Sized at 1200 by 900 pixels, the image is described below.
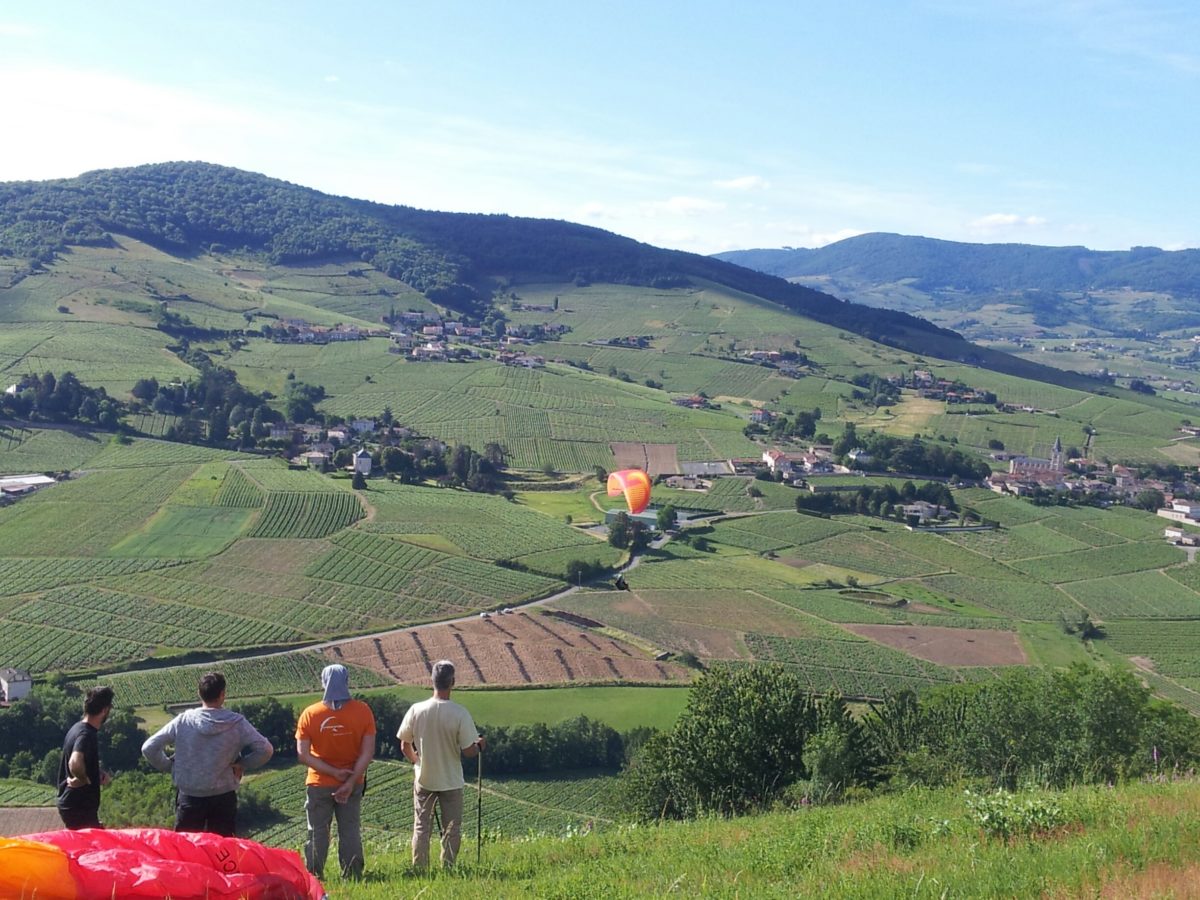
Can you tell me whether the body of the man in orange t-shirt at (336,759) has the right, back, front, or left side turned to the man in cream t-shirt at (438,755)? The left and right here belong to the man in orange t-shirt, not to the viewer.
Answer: right

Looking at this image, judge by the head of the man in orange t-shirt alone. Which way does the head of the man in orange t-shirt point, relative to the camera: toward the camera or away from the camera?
away from the camera

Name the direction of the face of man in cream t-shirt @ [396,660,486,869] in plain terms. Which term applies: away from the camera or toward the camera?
away from the camera

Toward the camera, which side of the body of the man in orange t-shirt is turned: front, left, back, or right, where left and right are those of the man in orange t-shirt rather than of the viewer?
back

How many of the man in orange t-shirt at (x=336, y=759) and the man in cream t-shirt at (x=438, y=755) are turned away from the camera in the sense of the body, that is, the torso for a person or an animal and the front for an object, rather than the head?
2

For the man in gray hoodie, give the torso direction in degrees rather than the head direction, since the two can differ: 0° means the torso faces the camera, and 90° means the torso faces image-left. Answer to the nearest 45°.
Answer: approximately 180°

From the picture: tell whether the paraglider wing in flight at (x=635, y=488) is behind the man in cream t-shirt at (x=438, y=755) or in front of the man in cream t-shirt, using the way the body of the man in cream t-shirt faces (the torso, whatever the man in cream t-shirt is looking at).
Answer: in front

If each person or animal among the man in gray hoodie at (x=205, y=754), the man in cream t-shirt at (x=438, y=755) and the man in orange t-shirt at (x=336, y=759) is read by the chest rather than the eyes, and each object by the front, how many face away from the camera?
3

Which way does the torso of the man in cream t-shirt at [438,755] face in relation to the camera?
away from the camera

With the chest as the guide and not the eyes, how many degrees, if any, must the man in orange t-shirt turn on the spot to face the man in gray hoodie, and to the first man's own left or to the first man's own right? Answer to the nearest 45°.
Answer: approximately 135° to the first man's own left
